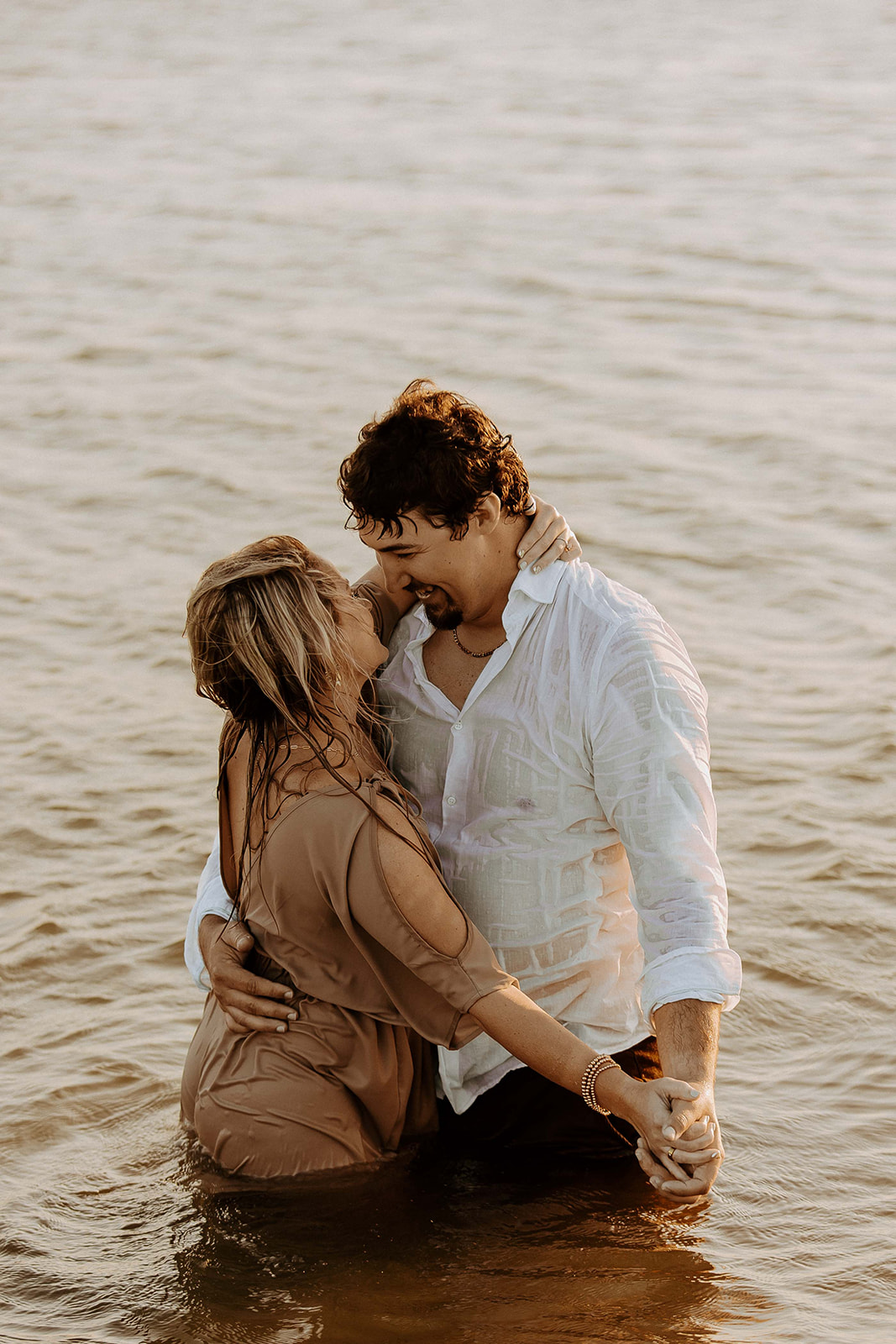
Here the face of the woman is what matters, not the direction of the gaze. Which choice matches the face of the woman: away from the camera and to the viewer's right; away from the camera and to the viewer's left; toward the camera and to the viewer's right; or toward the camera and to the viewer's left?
away from the camera and to the viewer's right

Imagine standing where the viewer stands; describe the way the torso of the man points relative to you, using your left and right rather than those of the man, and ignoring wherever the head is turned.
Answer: facing the viewer and to the left of the viewer

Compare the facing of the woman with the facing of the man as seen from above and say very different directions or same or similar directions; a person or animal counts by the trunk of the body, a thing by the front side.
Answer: very different directions

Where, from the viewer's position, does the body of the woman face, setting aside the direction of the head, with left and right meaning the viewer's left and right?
facing away from the viewer and to the right of the viewer
